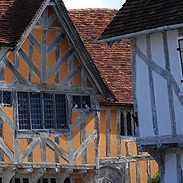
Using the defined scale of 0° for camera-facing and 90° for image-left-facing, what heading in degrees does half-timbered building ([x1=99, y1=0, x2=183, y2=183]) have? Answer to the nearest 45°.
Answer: approximately 45°

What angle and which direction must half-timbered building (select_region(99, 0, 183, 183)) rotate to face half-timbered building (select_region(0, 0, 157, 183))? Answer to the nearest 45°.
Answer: approximately 90° to its right
